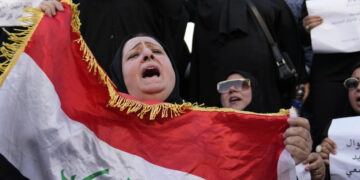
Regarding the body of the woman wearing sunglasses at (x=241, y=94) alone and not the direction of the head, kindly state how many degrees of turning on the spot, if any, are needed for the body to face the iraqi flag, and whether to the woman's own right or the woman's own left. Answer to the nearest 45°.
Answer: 0° — they already face it

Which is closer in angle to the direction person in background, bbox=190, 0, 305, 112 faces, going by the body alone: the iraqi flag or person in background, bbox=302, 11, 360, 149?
the iraqi flag

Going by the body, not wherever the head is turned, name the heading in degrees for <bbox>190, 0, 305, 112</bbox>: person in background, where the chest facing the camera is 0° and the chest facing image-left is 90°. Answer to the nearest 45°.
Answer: approximately 0°

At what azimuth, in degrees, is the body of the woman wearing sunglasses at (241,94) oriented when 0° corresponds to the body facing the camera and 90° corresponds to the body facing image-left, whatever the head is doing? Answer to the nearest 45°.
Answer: approximately 45°

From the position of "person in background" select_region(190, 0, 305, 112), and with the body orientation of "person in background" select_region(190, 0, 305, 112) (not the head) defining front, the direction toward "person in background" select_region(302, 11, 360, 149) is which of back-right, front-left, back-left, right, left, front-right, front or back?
left
